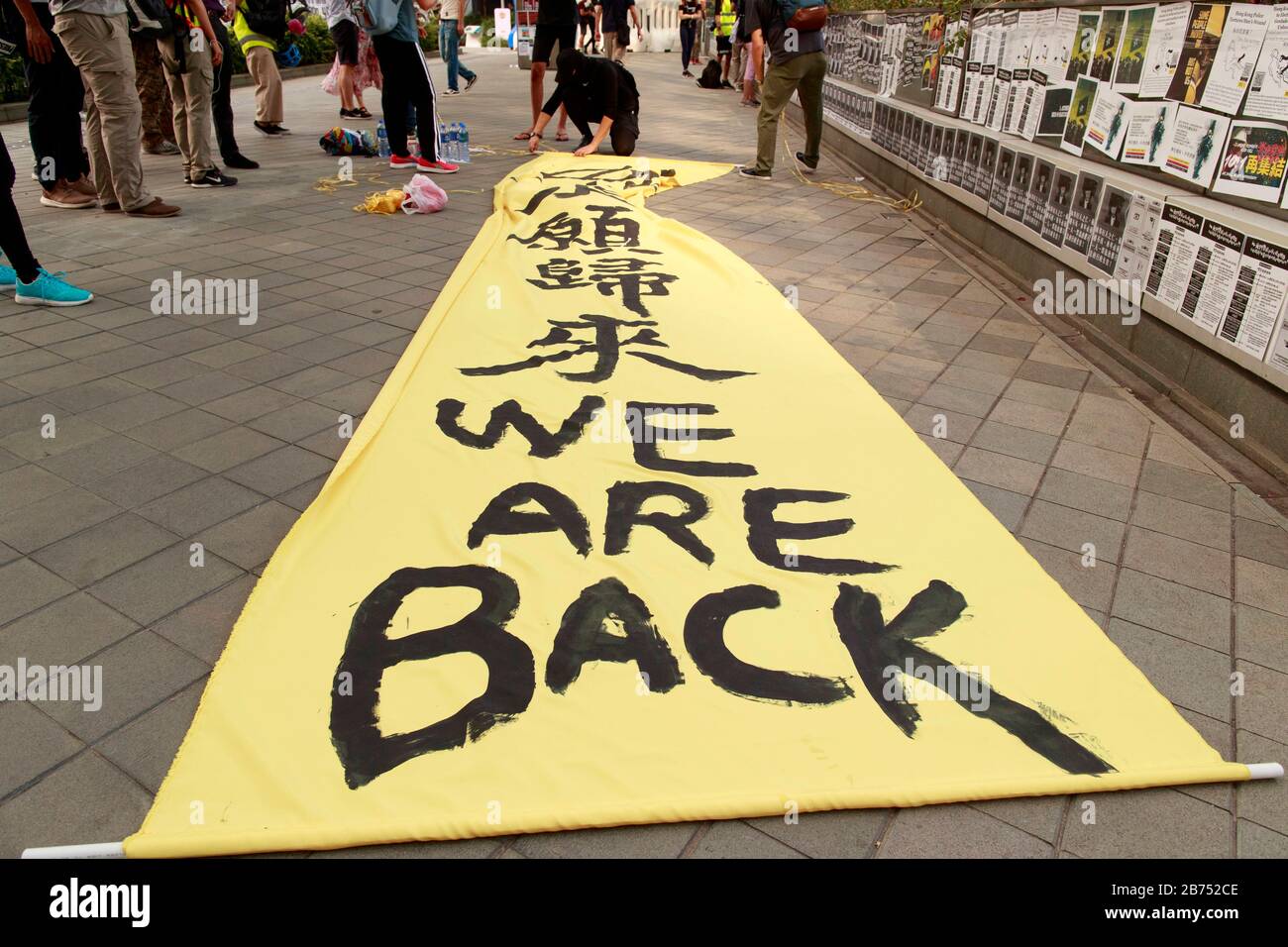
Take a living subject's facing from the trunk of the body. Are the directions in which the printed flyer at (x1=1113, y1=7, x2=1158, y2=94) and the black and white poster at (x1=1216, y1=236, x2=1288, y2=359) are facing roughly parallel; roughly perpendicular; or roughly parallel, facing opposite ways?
roughly parallel

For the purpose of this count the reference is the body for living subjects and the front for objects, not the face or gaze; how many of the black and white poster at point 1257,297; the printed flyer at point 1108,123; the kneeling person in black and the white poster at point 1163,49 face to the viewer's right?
0

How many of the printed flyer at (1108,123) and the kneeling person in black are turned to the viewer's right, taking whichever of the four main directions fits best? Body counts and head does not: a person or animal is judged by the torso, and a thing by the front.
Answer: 0

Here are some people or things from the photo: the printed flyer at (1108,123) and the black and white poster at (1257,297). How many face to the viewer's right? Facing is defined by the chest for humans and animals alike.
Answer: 0

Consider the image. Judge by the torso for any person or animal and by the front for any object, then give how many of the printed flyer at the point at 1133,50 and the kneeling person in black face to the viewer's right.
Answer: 0

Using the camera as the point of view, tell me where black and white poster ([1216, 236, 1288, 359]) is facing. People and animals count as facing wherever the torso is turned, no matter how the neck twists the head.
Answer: facing the viewer and to the left of the viewer

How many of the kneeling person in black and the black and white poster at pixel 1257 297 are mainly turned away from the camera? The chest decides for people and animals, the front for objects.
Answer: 0

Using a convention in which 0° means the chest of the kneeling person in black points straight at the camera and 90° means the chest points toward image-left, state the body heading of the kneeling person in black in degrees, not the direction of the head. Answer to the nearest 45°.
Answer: approximately 45°

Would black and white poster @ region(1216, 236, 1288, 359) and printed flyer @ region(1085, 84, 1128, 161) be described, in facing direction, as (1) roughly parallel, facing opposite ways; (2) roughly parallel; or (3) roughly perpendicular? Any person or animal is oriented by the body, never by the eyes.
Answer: roughly parallel

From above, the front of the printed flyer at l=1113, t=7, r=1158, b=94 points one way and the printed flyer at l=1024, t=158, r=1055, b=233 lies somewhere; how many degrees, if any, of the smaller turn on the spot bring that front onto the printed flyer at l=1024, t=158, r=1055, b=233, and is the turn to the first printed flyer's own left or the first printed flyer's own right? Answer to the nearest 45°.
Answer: approximately 90° to the first printed flyer's own right

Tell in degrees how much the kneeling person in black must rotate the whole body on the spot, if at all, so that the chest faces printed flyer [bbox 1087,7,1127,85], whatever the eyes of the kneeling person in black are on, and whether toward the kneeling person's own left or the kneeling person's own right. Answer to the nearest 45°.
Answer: approximately 90° to the kneeling person's own left
